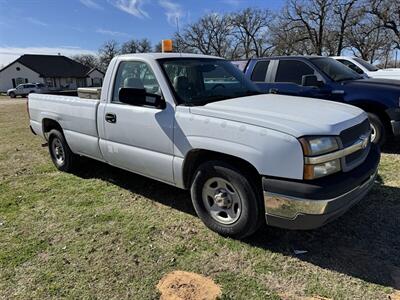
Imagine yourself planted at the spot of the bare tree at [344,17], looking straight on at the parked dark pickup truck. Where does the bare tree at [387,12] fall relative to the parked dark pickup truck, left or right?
left

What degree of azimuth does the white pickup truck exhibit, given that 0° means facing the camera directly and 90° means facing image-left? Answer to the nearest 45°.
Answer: approximately 315°

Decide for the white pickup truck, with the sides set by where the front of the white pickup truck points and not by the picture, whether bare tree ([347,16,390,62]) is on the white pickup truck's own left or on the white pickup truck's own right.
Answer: on the white pickup truck's own left

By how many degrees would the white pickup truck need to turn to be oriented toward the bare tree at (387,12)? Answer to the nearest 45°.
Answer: approximately 90° to its left

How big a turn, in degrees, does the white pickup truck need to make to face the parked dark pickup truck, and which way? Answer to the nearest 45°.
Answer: approximately 90° to its left
